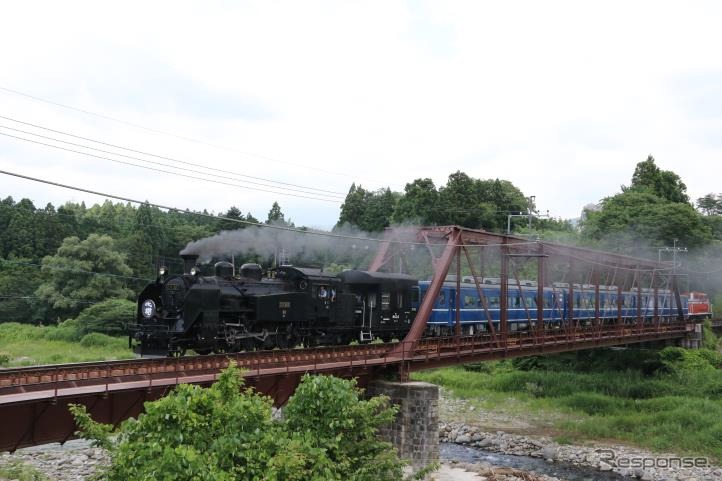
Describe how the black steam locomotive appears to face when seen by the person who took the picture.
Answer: facing the viewer and to the left of the viewer

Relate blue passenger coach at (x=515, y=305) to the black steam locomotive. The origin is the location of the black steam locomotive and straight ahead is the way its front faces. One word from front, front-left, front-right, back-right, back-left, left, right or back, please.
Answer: back

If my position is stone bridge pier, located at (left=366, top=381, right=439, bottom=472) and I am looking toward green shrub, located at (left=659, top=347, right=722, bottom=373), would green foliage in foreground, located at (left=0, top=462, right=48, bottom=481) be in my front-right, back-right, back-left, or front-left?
back-left

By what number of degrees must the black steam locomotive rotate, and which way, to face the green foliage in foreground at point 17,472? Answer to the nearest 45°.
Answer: approximately 45° to its right

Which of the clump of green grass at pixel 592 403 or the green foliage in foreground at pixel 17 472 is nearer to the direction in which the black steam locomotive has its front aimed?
the green foliage in foreground

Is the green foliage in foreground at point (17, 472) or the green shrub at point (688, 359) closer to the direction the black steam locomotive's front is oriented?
the green foliage in foreground

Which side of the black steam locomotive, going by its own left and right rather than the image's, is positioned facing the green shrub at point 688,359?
back

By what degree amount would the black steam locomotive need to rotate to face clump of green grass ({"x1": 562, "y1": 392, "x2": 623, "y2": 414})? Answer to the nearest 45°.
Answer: approximately 180°

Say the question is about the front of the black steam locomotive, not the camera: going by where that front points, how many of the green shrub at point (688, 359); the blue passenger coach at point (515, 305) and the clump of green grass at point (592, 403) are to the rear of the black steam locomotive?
3

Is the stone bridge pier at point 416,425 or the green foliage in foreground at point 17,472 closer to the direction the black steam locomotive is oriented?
the green foliage in foreground

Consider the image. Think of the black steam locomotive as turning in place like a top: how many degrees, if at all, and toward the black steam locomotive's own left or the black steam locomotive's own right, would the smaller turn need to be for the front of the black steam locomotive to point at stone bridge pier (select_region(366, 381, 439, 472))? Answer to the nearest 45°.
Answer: approximately 135° to the black steam locomotive's own left
